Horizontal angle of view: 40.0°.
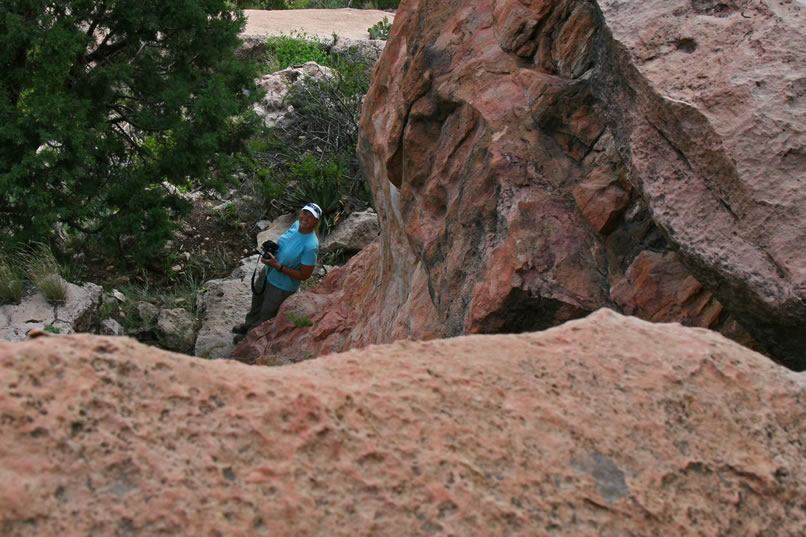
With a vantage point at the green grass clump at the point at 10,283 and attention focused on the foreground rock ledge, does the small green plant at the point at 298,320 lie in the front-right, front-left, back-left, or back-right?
front-left

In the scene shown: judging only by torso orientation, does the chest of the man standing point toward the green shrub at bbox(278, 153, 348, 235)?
no

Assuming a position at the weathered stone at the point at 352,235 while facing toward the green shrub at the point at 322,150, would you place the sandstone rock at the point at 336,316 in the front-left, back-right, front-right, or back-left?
back-left

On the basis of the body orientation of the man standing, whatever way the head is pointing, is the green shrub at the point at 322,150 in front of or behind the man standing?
behind

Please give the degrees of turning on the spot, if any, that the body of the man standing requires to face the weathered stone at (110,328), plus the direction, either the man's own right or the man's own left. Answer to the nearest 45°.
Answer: approximately 45° to the man's own right

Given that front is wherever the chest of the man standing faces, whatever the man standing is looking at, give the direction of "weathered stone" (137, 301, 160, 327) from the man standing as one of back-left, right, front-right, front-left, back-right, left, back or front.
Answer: right

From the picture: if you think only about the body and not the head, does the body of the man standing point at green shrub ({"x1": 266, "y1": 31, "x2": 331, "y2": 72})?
no

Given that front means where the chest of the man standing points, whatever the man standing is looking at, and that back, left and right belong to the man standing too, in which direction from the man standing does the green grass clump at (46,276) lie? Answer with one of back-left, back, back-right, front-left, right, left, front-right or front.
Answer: front-right

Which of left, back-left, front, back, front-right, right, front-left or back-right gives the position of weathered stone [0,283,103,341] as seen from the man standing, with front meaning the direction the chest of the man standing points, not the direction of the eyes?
front-right
